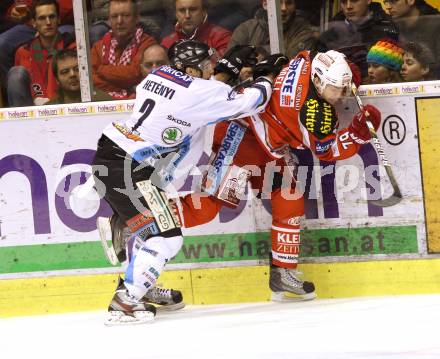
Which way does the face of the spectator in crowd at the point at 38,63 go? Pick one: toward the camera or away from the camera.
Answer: toward the camera

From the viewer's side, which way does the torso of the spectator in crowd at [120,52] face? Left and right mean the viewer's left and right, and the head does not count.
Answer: facing the viewer

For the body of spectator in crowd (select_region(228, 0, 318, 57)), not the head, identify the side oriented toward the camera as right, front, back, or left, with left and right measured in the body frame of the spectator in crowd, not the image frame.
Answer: front

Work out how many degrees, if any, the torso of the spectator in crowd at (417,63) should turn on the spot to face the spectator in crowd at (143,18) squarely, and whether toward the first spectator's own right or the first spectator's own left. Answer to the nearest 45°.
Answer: approximately 45° to the first spectator's own right

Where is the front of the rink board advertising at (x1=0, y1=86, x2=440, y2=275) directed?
toward the camera

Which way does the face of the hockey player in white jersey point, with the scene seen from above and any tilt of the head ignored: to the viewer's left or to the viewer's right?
to the viewer's right

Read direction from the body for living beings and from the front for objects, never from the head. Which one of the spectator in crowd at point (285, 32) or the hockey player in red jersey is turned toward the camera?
the spectator in crowd

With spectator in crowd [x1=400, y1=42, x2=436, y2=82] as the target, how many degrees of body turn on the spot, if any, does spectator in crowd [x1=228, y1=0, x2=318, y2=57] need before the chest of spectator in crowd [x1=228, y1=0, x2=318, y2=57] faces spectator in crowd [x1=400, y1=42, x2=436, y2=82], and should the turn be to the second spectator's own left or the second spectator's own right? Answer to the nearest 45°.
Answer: approximately 90° to the second spectator's own left

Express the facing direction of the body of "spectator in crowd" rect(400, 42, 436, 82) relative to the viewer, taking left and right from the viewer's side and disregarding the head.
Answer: facing the viewer and to the left of the viewer

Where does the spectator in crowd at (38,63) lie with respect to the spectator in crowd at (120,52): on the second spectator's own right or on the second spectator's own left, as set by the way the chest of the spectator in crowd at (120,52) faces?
on the second spectator's own right
